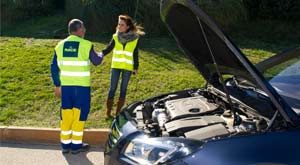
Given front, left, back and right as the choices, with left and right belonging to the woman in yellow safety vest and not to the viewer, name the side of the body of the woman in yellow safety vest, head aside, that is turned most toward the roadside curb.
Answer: front

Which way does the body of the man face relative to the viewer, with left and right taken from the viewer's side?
facing away from the viewer and to the right of the viewer

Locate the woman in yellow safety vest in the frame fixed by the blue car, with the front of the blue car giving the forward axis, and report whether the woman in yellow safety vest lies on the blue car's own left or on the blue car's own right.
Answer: on the blue car's own right

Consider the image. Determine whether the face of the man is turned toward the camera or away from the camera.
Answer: away from the camera

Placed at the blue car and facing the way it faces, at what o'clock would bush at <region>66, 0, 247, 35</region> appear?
The bush is roughly at 4 o'clock from the blue car.

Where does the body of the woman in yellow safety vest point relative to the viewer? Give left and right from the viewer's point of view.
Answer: facing the viewer and to the left of the viewer

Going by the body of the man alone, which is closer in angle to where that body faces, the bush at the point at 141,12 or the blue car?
the bush

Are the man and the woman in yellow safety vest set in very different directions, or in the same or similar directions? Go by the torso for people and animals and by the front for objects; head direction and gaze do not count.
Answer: very different directions

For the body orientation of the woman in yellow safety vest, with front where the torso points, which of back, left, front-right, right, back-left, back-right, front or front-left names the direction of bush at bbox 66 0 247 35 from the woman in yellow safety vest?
back-right

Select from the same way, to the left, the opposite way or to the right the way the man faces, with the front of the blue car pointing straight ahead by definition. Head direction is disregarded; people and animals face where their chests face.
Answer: the opposite way

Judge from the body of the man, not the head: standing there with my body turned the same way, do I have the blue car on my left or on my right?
on my right
